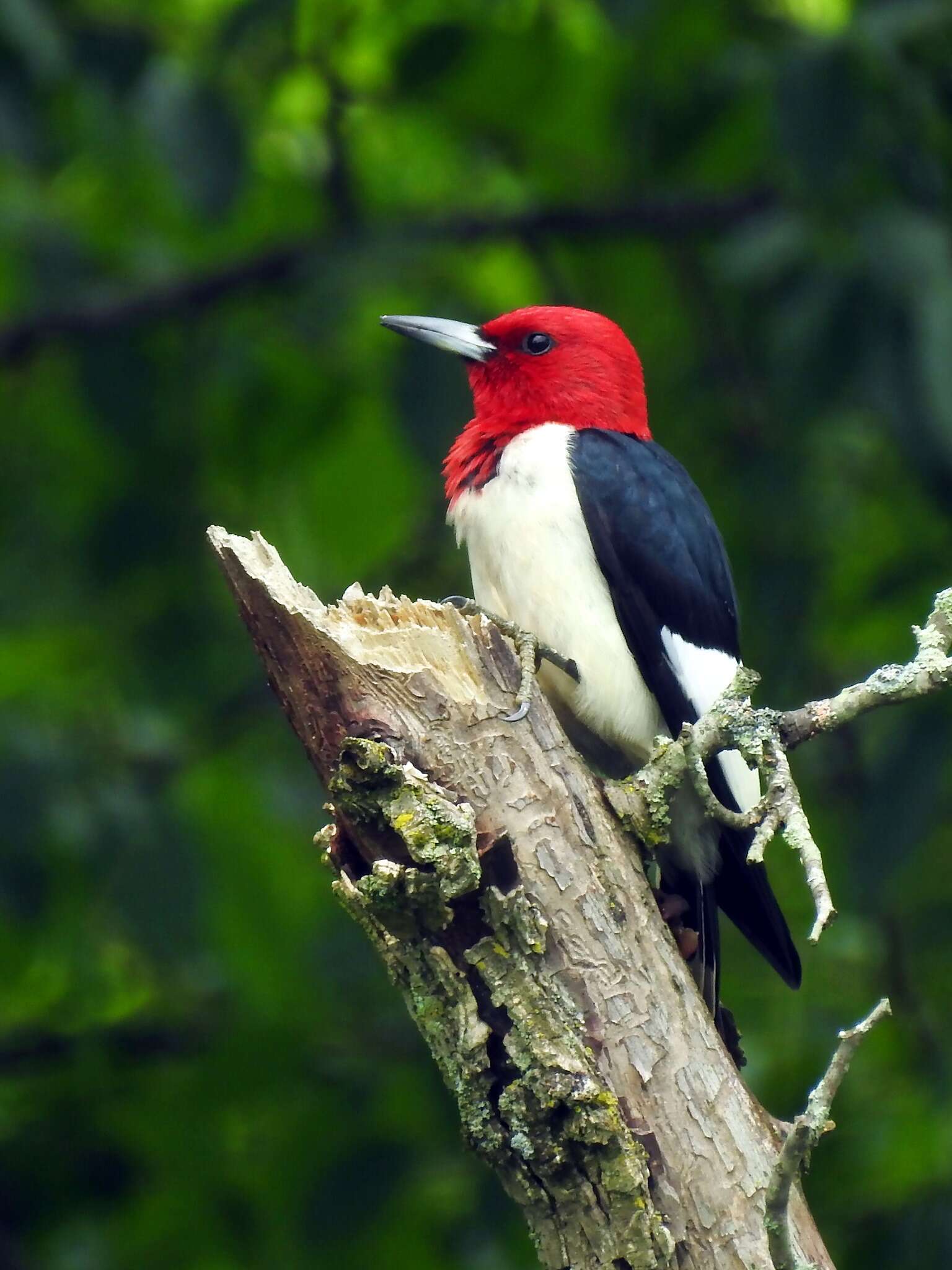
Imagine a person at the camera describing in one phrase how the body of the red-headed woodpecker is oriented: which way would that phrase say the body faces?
to the viewer's left
